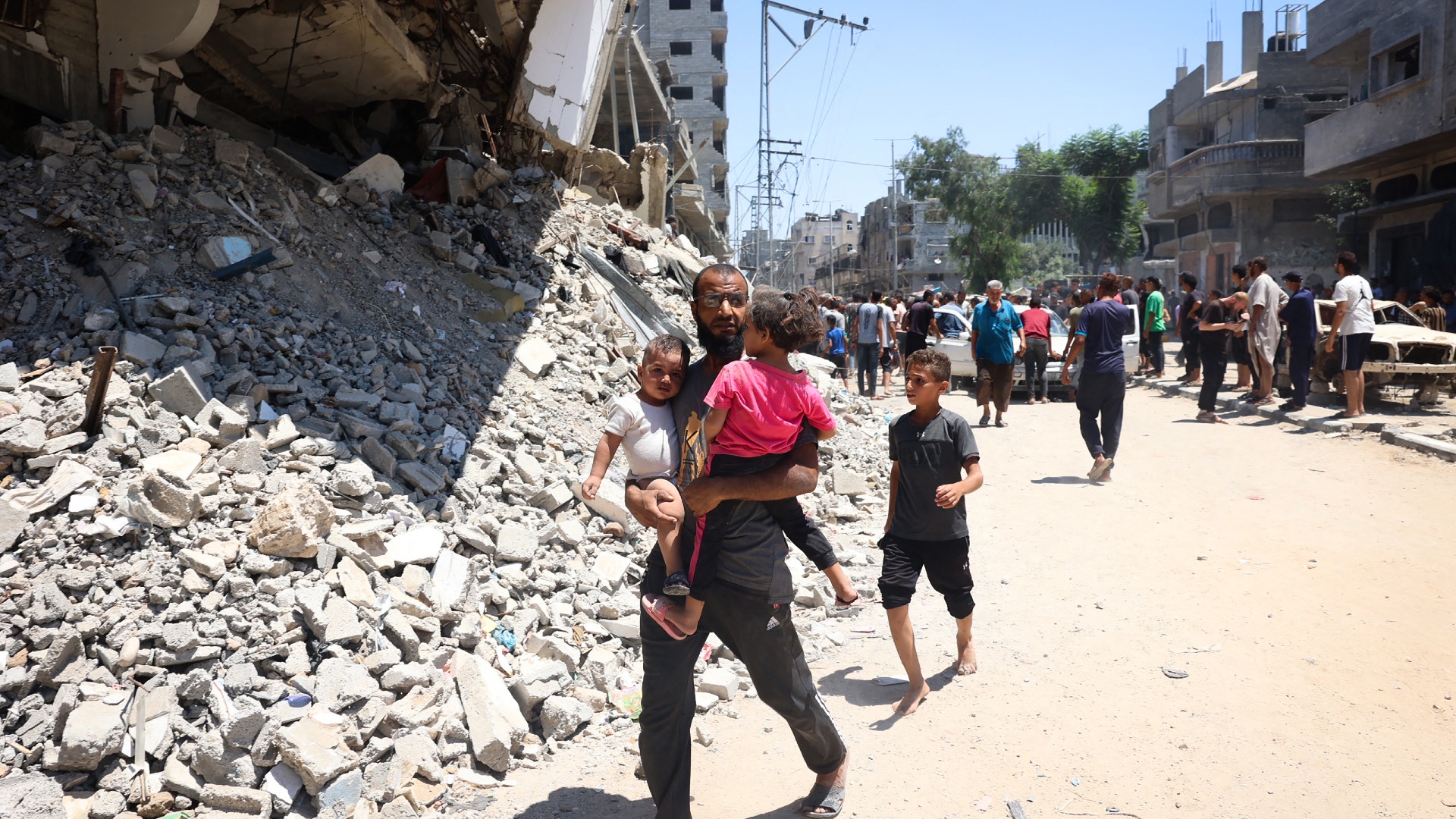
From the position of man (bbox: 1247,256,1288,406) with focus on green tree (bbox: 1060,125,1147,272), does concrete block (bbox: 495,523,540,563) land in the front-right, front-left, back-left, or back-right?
back-left

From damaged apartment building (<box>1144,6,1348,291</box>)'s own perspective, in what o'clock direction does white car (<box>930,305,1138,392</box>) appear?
The white car is roughly at 11 o'clock from the damaged apartment building.

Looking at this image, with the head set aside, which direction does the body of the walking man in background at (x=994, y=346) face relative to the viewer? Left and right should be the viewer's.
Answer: facing the viewer

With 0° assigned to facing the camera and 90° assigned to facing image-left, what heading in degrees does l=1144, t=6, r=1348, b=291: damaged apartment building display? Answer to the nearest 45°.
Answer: approximately 45°

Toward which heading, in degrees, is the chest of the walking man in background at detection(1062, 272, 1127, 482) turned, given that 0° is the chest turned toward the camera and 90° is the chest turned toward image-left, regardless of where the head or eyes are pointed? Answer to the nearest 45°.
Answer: approximately 180°

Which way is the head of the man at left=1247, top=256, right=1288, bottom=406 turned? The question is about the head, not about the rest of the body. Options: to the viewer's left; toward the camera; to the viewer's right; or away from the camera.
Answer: to the viewer's left

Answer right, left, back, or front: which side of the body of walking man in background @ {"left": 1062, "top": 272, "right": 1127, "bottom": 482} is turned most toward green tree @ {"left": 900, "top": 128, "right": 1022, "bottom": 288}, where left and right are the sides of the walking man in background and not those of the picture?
front

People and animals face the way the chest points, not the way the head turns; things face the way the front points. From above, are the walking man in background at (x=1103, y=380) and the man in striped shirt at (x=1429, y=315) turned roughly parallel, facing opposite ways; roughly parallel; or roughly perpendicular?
roughly perpendicular

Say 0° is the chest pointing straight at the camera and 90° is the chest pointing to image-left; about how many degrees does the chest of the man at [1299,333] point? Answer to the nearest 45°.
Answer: approximately 90°

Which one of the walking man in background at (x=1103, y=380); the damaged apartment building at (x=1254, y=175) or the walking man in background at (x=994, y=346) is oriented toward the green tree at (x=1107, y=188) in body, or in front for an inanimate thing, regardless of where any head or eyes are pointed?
the walking man in background at (x=1103, y=380)
